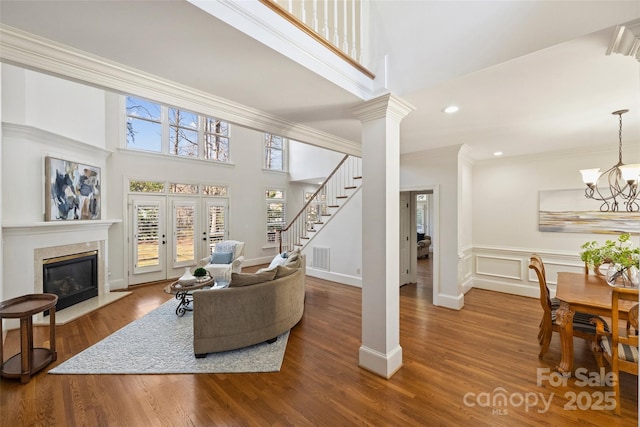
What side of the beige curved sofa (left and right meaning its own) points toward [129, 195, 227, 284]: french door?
front

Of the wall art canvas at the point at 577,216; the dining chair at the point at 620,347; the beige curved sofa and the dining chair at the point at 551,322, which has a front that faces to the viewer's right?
the dining chair at the point at 551,322

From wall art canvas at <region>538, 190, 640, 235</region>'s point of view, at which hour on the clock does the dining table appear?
The dining table is roughly at 12 o'clock from the wall art canvas.

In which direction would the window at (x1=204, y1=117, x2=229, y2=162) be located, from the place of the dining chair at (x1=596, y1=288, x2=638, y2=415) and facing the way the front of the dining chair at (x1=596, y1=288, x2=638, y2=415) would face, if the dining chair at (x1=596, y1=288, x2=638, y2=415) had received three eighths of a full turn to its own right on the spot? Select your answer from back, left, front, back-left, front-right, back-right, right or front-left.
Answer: back

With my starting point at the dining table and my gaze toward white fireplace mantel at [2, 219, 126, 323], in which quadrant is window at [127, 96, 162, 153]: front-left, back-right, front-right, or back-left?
front-right

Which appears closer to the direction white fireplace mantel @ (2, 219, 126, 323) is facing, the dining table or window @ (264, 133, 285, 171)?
the dining table

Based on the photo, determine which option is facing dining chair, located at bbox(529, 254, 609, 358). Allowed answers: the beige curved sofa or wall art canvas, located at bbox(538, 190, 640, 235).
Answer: the wall art canvas

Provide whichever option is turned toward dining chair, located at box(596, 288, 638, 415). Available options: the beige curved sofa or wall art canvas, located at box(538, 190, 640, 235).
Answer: the wall art canvas

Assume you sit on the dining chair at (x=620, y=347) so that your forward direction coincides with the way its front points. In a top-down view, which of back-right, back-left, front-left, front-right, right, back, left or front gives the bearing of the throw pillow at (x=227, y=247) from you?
front-left

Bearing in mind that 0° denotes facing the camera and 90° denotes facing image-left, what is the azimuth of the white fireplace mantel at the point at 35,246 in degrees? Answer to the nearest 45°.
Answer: approximately 315°

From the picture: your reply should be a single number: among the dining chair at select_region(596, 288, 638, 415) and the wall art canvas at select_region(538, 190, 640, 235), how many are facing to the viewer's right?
0

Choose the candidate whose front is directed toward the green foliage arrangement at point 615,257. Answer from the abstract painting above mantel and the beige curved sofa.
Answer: the abstract painting above mantel

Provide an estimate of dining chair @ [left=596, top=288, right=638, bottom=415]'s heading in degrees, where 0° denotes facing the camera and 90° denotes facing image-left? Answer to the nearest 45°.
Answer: approximately 135°

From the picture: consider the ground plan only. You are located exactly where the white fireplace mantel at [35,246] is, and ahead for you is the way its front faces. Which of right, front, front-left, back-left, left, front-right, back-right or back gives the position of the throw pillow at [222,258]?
front-left

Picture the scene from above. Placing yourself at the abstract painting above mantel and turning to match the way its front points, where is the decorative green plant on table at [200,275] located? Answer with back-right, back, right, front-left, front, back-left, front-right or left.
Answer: front

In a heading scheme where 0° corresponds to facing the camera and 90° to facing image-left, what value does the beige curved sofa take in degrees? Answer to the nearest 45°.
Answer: approximately 135°

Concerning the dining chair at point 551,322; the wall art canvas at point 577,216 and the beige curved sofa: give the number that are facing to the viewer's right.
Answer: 1

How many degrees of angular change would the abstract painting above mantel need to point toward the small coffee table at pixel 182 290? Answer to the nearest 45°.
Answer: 0° — it already faces it

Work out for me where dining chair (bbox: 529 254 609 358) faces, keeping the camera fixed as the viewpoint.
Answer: facing to the right of the viewer
